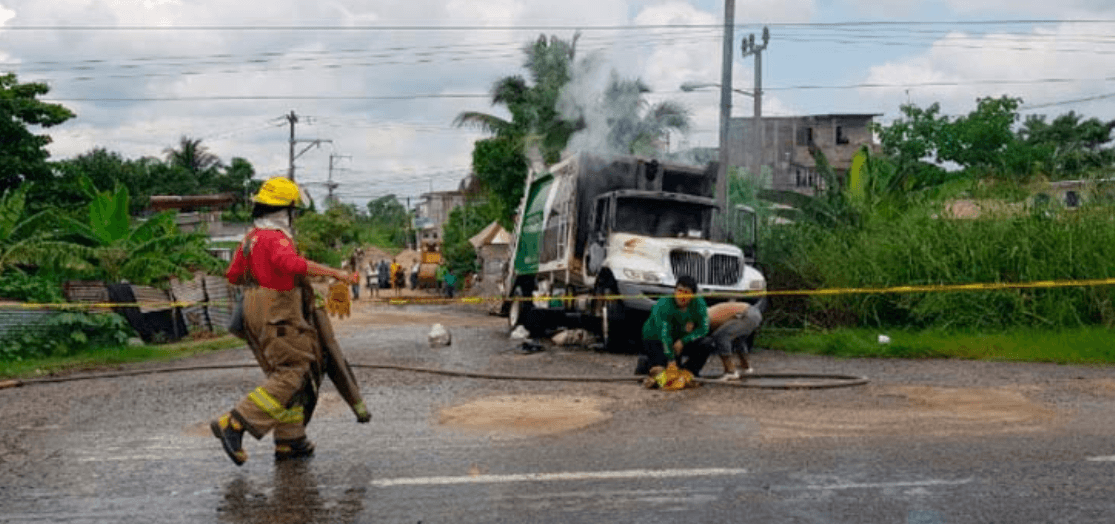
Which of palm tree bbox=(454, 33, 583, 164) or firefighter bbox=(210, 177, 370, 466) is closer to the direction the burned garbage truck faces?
the firefighter

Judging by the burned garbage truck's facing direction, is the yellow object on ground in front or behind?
in front

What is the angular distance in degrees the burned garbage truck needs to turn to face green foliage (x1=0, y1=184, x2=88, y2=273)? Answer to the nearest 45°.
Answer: approximately 135° to its right

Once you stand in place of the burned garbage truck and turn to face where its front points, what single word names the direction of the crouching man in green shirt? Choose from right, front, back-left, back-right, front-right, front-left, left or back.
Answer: front-right

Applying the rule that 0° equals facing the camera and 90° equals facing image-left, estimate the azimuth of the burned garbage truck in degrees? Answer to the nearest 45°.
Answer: approximately 315°

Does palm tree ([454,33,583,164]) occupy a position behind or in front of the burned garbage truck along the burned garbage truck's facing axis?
behind

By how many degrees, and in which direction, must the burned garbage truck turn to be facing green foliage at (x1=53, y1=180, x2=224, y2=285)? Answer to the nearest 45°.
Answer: approximately 135° to its right

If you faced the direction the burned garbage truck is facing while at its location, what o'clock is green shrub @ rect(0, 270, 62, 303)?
The green shrub is roughly at 4 o'clock from the burned garbage truck.
